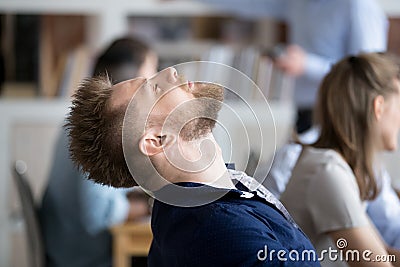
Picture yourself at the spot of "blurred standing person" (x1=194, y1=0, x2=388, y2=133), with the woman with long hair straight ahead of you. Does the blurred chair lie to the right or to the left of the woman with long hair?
right

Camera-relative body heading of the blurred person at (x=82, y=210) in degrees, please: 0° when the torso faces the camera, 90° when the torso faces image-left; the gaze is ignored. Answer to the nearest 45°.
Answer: approximately 270°

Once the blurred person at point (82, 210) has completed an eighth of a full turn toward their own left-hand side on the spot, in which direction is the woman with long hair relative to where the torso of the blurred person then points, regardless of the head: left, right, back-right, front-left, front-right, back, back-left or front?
right
